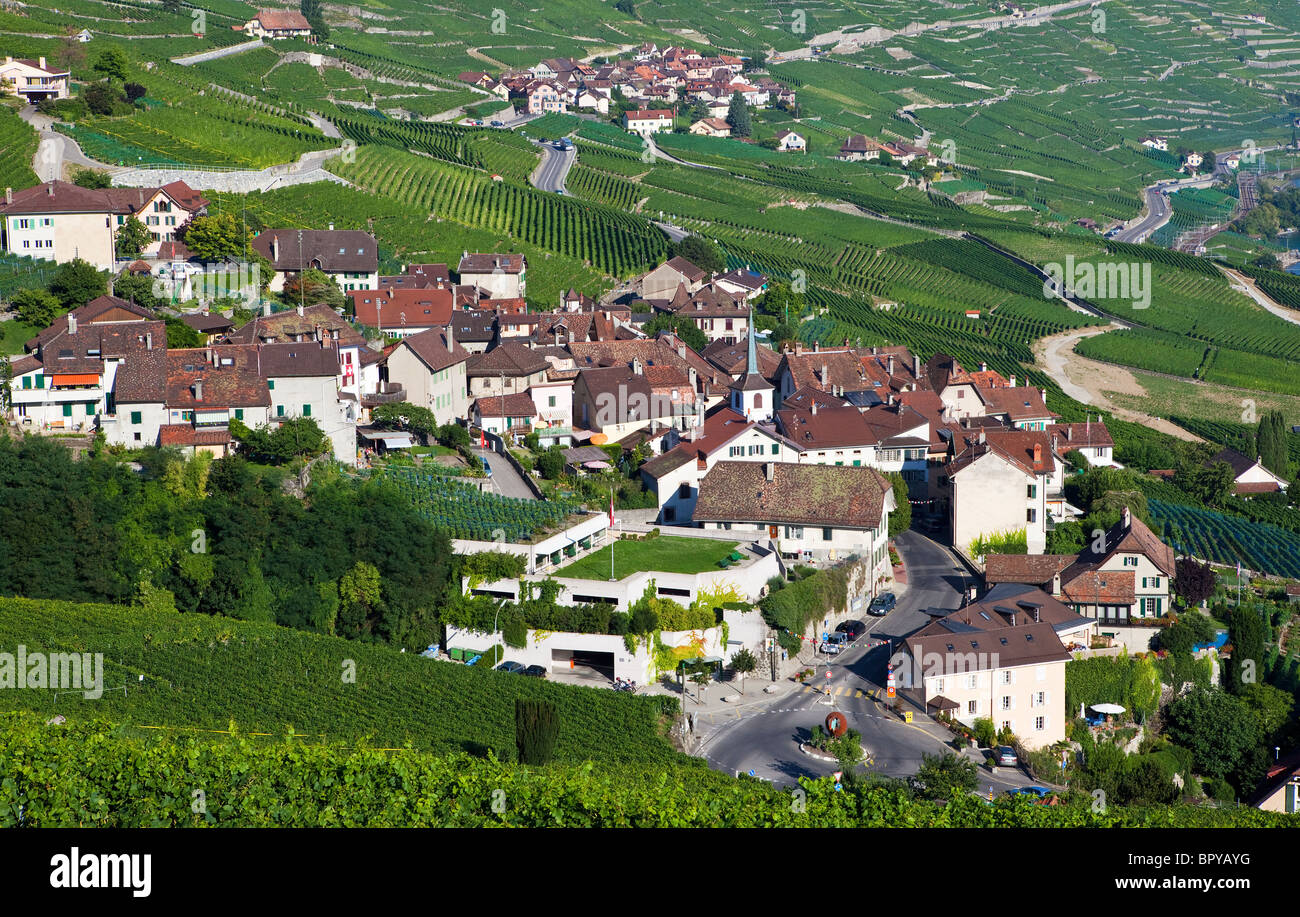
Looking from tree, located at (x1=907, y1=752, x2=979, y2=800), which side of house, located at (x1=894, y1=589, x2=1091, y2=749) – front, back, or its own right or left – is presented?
front

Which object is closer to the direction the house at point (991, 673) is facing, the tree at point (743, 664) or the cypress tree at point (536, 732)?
the cypress tree

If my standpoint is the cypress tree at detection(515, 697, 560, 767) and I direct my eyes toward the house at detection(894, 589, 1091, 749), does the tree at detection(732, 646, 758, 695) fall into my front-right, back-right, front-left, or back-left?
front-left

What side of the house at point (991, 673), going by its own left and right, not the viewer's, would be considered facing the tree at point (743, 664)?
right

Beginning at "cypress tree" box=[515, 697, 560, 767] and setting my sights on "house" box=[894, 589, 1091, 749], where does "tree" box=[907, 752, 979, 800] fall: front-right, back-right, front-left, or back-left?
front-right

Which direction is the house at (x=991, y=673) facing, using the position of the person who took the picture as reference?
facing the viewer

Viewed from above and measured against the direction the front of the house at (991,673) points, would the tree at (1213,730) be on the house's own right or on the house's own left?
on the house's own left

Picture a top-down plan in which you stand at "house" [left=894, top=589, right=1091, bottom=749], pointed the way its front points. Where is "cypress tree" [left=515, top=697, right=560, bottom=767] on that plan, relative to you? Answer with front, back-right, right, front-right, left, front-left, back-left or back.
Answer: front-right

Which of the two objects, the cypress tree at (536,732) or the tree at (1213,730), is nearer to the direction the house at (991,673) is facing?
the cypress tree

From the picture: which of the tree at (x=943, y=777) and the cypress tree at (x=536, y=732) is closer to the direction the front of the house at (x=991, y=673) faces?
the tree
